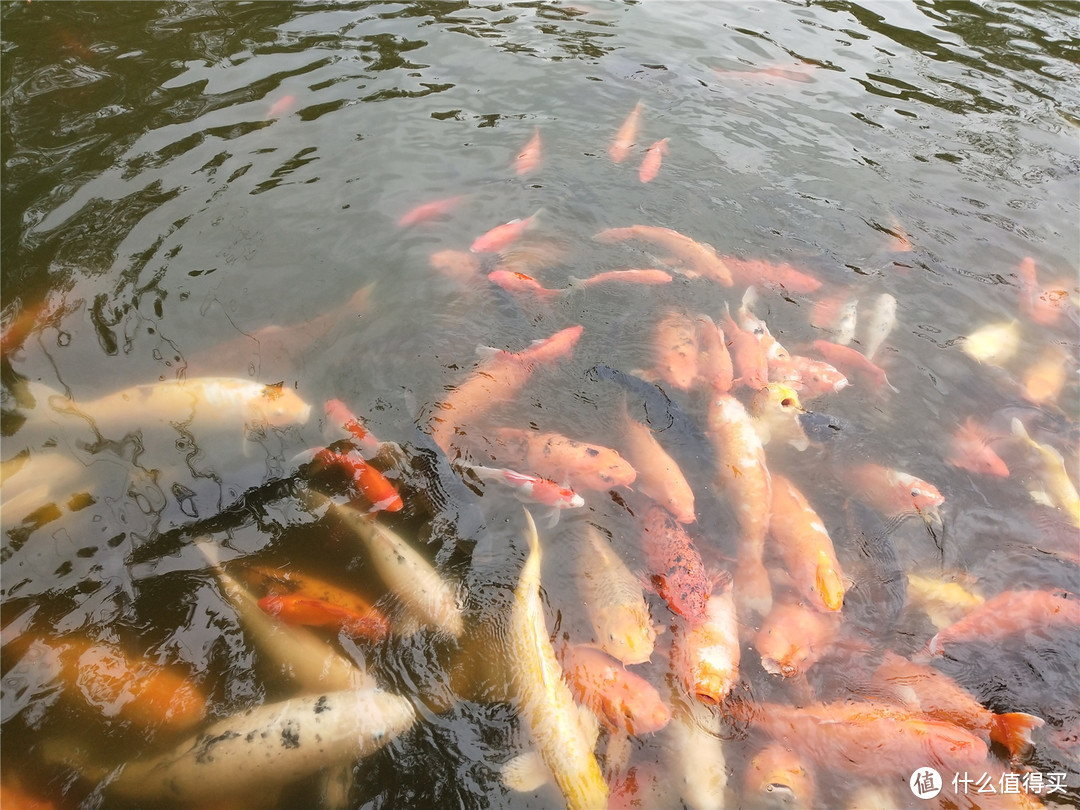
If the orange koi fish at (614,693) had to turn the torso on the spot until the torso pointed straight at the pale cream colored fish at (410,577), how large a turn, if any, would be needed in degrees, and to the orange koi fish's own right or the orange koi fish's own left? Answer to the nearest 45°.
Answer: approximately 135° to the orange koi fish's own right

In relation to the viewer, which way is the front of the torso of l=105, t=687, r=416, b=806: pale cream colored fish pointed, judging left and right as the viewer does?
facing to the right of the viewer

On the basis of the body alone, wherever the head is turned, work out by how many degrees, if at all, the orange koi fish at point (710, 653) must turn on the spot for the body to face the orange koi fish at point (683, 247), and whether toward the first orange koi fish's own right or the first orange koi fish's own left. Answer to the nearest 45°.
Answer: approximately 180°

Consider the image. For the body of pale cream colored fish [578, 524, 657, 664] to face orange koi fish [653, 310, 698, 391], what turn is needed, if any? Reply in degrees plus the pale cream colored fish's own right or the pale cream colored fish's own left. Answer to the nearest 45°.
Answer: approximately 180°

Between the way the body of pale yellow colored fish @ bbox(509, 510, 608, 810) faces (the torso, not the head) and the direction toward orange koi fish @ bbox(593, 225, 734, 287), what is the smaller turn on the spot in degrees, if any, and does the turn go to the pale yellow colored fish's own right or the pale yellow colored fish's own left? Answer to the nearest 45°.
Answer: approximately 180°

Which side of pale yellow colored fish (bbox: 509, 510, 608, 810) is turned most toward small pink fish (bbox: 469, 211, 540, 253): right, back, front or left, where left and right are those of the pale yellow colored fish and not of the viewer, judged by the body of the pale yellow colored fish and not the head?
back

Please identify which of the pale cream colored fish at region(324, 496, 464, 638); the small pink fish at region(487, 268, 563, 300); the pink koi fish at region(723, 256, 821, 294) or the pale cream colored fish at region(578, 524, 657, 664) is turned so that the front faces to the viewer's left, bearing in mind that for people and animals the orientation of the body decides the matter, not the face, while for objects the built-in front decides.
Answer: the small pink fish

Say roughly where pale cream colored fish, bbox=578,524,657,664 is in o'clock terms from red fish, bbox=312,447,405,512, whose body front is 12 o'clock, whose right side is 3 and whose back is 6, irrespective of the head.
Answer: The pale cream colored fish is roughly at 12 o'clock from the red fish.

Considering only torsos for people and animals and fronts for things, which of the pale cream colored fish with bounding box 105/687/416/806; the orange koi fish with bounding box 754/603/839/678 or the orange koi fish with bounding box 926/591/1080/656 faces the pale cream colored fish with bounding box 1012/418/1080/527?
the pale cream colored fish with bounding box 105/687/416/806
